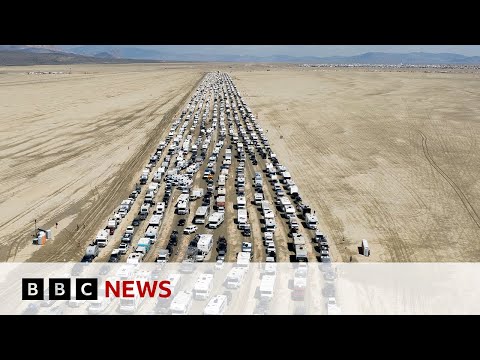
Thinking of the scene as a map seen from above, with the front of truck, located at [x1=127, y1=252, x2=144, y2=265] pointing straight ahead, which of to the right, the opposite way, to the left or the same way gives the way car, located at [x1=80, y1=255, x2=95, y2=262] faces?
the same way

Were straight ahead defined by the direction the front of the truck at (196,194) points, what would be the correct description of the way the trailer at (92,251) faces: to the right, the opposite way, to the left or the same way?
the same way

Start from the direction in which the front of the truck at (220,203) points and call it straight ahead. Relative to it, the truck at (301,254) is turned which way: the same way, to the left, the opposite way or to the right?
the same way

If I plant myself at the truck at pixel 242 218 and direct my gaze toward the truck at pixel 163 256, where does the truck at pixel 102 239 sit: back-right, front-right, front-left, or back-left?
front-right

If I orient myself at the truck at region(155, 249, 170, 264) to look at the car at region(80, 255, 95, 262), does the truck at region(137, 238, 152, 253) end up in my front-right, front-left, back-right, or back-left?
front-right

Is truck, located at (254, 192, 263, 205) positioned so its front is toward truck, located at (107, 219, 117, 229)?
no
